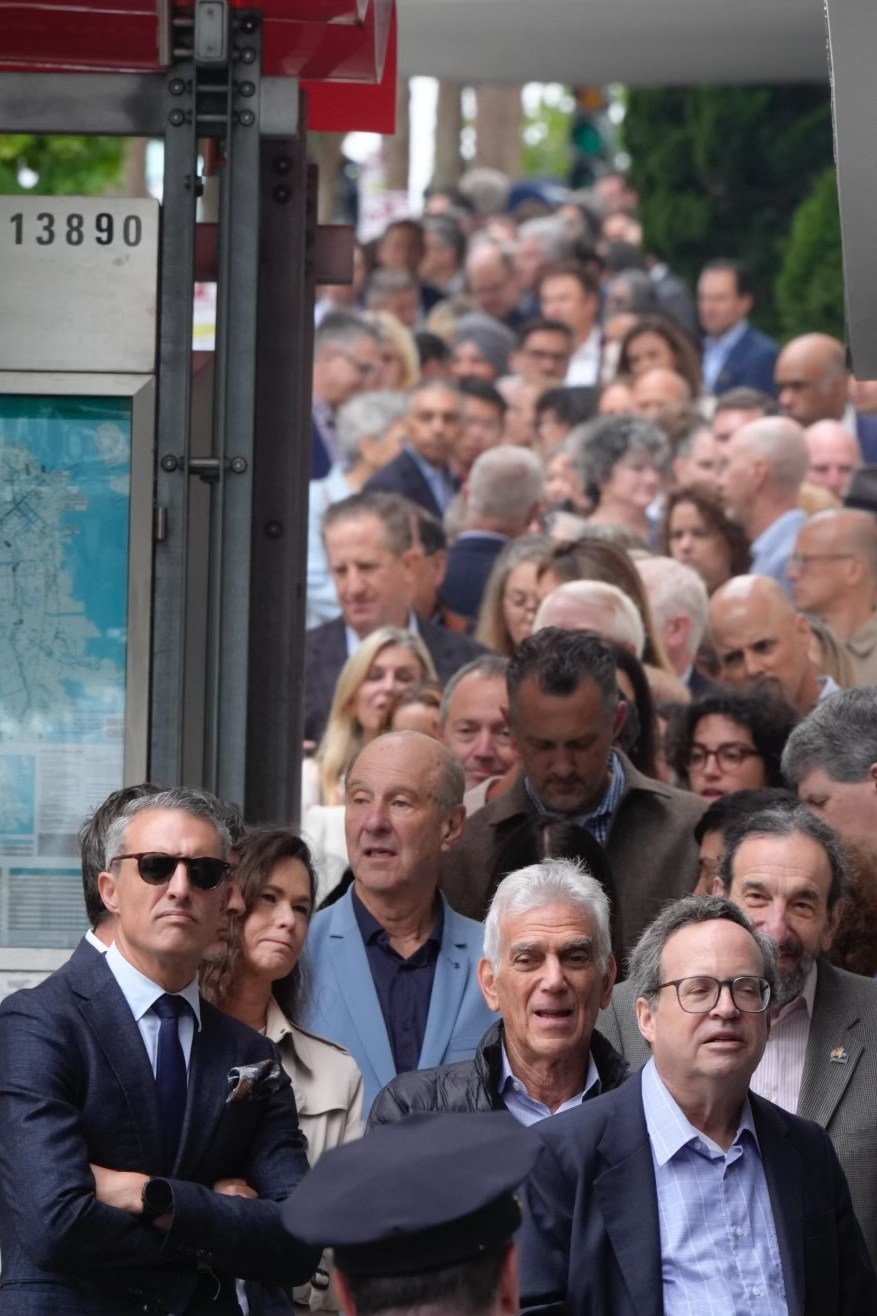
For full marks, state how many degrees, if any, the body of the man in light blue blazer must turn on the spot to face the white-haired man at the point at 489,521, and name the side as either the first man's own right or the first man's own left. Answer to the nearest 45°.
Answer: approximately 180°

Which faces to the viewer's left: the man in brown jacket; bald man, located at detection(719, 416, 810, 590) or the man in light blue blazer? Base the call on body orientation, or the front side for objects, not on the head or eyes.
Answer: the bald man

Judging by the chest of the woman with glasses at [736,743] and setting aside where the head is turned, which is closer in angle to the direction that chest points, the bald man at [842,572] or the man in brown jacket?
the man in brown jacket

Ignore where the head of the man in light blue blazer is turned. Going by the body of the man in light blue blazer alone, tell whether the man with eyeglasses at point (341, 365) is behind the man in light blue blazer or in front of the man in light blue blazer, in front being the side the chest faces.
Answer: behind

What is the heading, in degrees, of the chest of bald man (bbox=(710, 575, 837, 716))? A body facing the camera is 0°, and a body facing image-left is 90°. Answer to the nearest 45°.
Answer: approximately 45°

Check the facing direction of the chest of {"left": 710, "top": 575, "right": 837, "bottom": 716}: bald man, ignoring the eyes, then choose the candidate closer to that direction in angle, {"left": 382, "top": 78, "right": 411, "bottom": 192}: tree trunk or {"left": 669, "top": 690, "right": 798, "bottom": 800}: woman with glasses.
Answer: the woman with glasses

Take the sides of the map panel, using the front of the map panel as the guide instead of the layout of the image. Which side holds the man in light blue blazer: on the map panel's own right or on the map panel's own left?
on the map panel's own left

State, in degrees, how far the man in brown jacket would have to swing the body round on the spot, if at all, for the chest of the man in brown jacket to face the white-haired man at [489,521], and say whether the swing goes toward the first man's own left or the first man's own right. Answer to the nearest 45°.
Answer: approximately 180°

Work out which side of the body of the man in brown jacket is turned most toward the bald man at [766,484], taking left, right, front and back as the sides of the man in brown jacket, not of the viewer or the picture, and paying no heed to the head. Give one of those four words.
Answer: back
